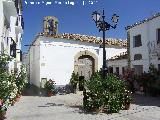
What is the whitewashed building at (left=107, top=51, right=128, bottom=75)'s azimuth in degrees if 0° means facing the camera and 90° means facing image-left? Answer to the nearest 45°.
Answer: approximately 45°

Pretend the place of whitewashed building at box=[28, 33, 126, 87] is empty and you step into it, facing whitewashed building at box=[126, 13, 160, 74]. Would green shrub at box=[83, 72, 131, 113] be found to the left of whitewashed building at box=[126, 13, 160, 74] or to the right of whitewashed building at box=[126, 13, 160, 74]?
right

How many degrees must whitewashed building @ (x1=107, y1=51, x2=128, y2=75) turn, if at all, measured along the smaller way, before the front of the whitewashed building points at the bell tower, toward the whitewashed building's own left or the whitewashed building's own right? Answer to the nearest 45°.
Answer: approximately 45° to the whitewashed building's own right

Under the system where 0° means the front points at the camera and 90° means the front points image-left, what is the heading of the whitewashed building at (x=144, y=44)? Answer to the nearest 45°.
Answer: approximately 45°

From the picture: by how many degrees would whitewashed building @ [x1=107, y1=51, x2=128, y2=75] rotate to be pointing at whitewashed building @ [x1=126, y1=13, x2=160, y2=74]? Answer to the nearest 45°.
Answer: approximately 90° to its left

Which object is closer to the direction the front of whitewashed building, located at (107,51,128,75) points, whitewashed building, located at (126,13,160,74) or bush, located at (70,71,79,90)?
the bush
